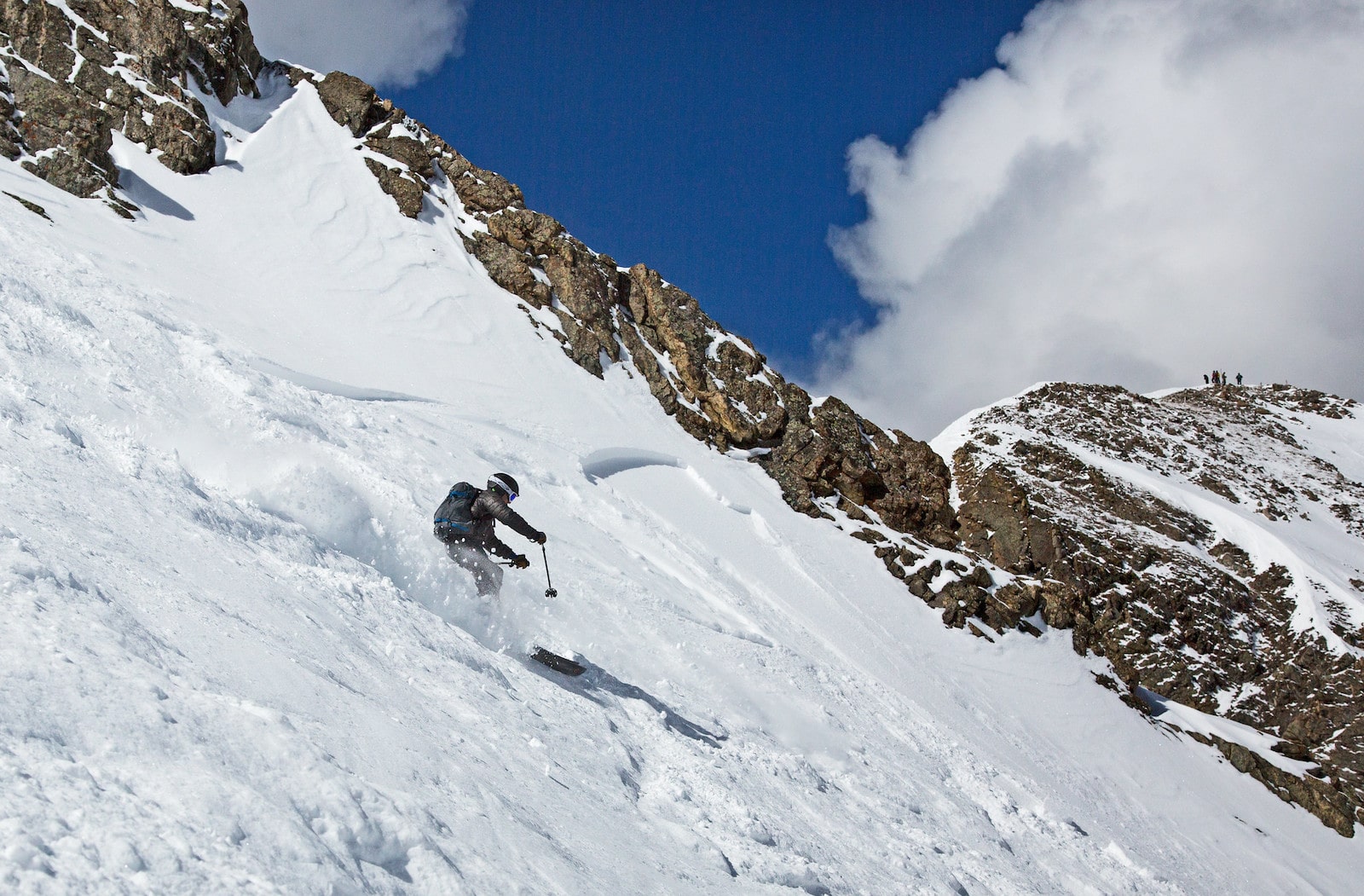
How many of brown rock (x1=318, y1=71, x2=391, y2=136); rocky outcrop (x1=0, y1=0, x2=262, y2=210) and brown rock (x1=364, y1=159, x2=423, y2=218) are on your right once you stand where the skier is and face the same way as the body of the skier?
0

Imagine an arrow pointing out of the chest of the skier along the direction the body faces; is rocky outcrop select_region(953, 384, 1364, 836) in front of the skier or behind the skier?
in front

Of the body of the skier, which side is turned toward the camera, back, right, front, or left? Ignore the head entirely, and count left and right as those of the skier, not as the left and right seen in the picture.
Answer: right

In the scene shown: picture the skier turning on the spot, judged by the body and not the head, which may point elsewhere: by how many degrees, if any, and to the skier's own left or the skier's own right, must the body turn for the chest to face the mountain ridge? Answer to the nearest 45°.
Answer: approximately 90° to the skier's own left

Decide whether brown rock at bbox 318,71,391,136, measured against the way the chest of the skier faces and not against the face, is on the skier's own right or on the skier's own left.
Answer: on the skier's own left

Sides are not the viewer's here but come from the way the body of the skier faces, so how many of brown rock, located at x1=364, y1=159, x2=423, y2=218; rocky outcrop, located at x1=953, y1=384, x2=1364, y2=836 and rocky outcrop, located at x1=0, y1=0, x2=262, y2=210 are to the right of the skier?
0

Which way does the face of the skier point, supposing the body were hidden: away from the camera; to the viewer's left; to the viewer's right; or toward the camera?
to the viewer's right

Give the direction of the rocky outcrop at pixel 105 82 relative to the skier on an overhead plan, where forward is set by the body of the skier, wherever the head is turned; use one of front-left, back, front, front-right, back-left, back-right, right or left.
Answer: back-left

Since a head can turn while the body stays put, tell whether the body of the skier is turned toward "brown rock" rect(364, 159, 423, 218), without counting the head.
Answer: no

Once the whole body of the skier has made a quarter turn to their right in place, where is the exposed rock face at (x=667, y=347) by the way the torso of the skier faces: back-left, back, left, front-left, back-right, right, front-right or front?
back

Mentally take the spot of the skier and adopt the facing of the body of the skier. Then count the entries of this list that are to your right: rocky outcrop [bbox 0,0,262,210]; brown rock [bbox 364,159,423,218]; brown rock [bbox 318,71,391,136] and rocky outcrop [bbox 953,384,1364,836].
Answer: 0
